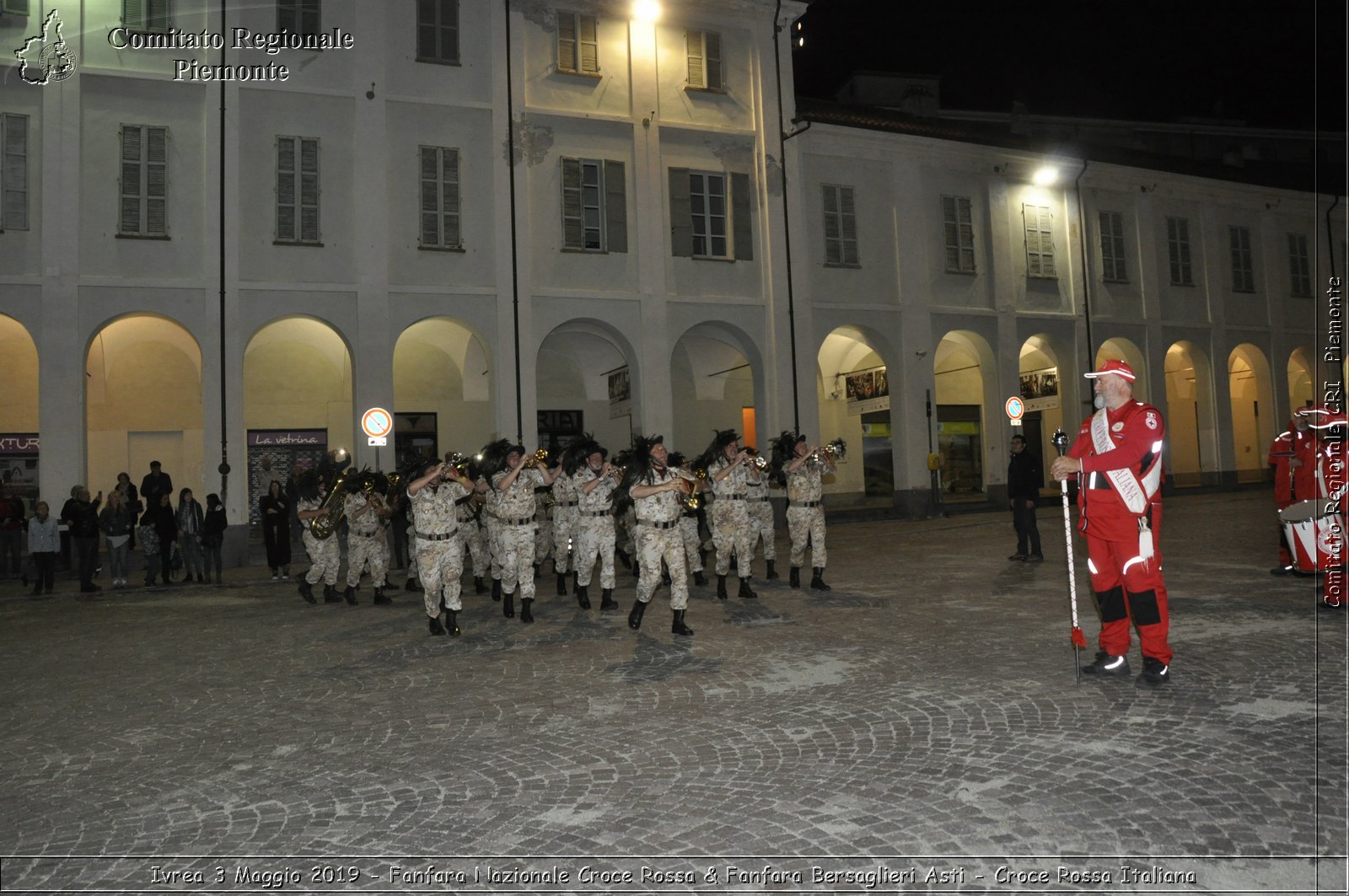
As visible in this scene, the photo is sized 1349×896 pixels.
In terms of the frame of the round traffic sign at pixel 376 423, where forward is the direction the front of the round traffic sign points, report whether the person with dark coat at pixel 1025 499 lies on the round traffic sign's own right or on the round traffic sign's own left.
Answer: on the round traffic sign's own left

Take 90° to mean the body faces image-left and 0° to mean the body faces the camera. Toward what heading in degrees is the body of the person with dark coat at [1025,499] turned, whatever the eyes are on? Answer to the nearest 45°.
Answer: approximately 45°

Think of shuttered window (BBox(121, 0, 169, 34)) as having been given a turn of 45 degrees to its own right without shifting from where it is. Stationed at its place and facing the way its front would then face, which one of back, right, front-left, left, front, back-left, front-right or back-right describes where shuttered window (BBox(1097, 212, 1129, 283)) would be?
back-left

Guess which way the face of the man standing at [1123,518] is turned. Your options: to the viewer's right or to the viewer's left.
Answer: to the viewer's left

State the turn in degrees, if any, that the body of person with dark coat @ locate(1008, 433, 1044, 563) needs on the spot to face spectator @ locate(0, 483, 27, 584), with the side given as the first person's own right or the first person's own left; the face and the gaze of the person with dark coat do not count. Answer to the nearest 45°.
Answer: approximately 45° to the first person's own right

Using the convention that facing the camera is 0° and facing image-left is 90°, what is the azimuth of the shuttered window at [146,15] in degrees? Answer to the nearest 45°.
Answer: approximately 0°

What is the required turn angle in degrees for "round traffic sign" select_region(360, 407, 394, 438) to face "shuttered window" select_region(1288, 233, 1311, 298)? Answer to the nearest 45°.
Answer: approximately 90° to its left

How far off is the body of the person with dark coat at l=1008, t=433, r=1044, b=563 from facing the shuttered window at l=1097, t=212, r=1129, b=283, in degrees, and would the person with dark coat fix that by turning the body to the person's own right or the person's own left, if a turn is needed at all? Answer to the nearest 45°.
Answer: approximately 135° to the person's own right
